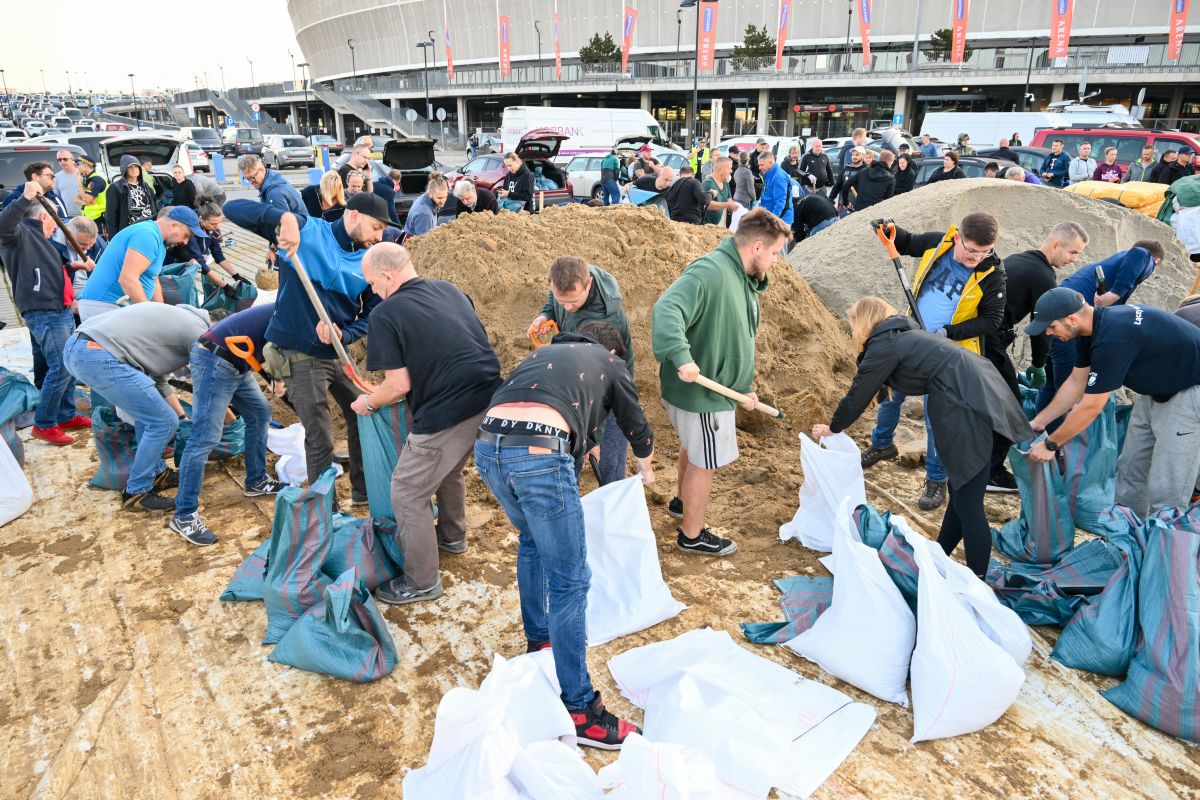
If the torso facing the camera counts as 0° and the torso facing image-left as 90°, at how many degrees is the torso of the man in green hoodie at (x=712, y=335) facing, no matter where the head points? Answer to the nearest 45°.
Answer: approximately 270°

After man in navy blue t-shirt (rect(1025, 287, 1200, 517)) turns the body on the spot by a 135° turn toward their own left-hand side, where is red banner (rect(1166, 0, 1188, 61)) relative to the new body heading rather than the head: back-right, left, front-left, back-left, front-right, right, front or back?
back-left

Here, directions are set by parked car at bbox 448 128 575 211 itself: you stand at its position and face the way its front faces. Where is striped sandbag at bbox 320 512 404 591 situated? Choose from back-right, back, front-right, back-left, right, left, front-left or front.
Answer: back-left

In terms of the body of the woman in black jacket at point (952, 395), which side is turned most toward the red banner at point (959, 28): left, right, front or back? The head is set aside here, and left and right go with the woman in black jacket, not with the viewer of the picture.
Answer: right

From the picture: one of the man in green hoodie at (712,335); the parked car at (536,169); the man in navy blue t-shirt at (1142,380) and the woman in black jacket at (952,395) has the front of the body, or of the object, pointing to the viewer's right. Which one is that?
the man in green hoodie

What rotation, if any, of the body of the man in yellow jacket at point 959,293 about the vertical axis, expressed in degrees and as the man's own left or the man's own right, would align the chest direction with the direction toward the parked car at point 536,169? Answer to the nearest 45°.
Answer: approximately 90° to the man's own right

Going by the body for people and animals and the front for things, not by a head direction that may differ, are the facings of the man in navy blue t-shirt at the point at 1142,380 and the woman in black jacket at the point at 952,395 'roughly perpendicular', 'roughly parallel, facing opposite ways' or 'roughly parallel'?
roughly parallel

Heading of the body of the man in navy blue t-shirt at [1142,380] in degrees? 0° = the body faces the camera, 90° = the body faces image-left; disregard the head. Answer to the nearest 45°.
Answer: approximately 90°

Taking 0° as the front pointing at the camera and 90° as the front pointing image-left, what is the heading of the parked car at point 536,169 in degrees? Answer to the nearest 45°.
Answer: approximately 135°

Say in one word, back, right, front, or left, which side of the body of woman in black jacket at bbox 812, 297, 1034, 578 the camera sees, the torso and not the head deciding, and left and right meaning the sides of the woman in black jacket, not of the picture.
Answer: left

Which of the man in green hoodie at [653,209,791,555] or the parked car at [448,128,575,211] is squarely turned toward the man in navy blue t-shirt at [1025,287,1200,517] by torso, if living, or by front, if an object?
the man in green hoodie

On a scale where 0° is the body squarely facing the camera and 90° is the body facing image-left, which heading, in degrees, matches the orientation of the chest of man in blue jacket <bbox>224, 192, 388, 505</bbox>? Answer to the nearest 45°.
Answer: approximately 315°

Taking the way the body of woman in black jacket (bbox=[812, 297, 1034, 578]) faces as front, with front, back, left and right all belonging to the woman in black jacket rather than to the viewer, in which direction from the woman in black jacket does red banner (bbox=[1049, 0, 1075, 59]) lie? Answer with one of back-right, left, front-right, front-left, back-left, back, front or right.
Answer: right
